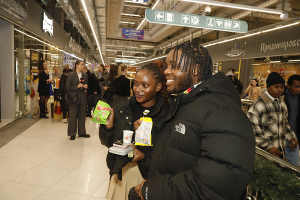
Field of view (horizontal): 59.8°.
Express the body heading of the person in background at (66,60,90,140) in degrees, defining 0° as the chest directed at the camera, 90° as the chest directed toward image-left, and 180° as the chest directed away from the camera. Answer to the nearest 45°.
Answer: approximately 315°

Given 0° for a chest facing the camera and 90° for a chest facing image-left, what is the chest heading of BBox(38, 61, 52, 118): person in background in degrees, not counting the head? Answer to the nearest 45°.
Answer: approximately 315°

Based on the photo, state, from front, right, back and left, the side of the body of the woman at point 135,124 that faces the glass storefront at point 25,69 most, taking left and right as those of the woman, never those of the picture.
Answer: right

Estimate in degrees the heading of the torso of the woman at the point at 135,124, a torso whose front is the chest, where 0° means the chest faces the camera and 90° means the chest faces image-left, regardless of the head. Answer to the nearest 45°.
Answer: approximately 45°
